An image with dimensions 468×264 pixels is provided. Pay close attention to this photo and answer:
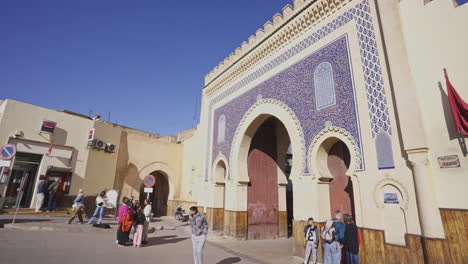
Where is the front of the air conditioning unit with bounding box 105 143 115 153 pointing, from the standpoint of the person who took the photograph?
facing the viewer and to the right of the viewer

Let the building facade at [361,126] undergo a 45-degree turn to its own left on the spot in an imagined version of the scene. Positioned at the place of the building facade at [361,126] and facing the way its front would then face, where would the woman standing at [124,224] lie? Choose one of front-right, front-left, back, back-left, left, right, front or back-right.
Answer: right

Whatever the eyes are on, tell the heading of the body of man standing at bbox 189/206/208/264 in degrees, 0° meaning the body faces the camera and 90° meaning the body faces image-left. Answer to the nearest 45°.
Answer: approximately 45°

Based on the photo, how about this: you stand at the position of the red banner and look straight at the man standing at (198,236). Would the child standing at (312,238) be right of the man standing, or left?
right

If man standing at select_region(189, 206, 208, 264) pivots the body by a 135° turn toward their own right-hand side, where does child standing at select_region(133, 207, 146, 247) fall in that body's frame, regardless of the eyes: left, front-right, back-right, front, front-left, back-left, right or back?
front-left

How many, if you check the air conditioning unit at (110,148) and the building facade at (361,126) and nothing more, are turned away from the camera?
0

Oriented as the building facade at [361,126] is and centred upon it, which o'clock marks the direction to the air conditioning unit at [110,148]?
The air conditioning unit is roughly at 2 o'clock from the building facade.

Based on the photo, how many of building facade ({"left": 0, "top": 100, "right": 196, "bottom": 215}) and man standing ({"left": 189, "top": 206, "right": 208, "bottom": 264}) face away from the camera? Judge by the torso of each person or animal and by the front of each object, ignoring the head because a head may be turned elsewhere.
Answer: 0

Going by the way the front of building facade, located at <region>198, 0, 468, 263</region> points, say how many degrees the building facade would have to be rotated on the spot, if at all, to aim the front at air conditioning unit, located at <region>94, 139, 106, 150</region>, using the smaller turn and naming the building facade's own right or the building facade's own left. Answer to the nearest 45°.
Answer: approximately 45° to the building facade's own right

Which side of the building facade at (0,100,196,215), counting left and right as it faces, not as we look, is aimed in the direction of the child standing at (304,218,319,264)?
front

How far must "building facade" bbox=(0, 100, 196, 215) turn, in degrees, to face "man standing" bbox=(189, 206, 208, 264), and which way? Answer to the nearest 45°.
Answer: approximately 45° to its right

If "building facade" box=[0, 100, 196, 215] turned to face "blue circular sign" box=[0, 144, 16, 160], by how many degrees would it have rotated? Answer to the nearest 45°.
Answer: approximately 45° to its right

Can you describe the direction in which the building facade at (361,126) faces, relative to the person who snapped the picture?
facing the viewer and to the left of the viewer

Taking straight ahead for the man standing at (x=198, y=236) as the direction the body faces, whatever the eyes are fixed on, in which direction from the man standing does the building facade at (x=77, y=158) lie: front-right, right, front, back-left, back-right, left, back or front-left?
right

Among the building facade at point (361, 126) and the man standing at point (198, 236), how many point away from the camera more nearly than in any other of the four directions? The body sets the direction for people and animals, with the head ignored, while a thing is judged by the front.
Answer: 0

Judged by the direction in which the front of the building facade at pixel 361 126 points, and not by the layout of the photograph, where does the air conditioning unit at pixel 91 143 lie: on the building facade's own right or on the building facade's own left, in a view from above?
on the building facade's own right

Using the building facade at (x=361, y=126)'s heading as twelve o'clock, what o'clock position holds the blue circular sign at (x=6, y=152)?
The blue circular sign is roughly at 1 o'clock from the building facade.

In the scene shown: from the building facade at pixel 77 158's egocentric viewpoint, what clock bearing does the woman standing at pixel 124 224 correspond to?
The woman standing is roughly at 1 o'clock from the building facade.

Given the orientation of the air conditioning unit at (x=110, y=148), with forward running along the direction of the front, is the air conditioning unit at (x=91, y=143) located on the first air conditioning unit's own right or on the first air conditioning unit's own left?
on the first air conditioning unit's own right
